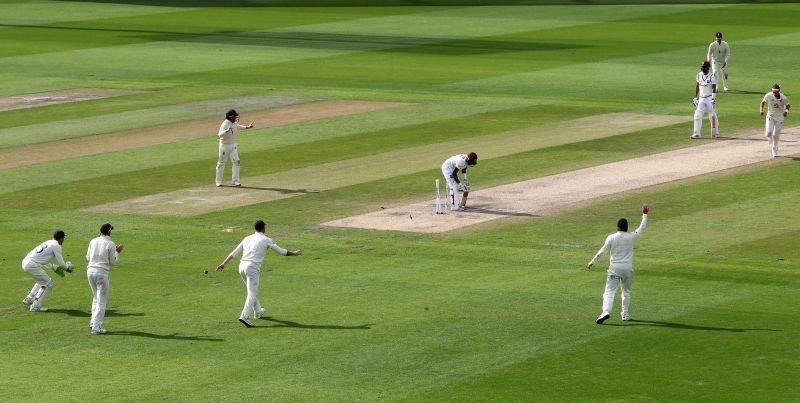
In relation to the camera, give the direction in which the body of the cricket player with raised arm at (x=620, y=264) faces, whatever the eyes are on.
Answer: away from the camera

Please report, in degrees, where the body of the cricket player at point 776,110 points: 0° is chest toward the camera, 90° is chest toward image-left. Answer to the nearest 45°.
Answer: approximately 0°

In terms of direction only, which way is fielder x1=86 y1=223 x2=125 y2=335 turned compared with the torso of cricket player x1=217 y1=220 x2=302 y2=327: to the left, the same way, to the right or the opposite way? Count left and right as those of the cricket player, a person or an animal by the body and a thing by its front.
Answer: the same way

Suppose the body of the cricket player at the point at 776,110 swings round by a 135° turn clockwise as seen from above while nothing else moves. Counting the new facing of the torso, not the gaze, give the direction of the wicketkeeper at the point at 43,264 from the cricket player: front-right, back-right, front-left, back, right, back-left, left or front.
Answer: left

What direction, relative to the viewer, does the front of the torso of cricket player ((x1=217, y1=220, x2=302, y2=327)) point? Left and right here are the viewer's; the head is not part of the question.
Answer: facing away from the viewer and to the right of the viewer

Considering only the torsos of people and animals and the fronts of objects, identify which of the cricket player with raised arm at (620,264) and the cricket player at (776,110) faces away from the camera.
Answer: the cricket player with raised arm at (620,264)

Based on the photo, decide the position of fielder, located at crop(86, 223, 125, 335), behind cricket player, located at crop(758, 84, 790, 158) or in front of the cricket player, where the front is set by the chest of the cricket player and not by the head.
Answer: in front

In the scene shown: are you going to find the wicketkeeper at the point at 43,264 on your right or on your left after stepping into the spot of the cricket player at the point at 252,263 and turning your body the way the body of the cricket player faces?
on your left

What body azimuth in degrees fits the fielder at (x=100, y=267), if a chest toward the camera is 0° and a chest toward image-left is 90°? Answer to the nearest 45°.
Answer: approximately 225°

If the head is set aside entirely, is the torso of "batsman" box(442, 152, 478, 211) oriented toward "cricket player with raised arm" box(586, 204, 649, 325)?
no

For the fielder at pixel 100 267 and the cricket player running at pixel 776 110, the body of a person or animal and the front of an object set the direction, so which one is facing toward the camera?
the cricket player running

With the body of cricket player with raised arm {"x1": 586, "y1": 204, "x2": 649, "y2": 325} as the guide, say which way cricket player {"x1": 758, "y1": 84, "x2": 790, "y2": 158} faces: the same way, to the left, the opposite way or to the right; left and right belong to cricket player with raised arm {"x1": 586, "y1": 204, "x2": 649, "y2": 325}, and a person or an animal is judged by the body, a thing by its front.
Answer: the opposite way

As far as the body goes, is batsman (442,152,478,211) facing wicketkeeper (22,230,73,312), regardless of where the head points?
no

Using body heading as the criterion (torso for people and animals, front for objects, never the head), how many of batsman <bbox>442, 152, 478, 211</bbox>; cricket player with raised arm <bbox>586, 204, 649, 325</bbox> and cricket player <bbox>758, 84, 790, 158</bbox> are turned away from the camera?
1

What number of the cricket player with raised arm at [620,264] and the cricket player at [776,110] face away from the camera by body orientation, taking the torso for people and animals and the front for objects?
1

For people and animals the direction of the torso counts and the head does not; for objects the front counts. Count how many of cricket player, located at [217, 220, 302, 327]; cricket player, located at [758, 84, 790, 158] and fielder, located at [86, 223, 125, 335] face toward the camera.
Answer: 1

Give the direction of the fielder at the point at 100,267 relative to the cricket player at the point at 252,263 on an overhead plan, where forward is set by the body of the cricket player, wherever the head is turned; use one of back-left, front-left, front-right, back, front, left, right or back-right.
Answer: back-left
